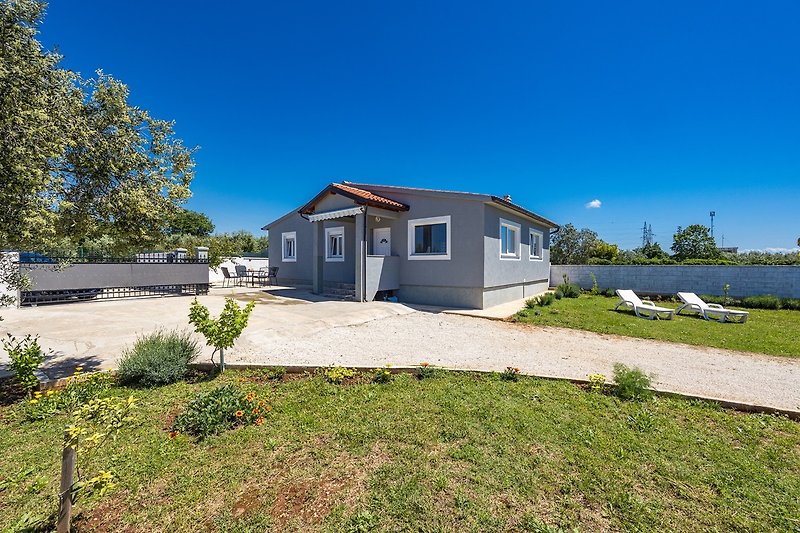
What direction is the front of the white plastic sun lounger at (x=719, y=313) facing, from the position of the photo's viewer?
facing the viewer and to the right of the viewer

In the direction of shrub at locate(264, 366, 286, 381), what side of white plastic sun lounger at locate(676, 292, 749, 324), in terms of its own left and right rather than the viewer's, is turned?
right

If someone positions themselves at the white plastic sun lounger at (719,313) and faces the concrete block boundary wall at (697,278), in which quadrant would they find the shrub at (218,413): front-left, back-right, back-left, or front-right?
back-left

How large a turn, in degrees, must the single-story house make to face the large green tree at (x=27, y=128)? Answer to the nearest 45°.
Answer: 0° — it already faces it

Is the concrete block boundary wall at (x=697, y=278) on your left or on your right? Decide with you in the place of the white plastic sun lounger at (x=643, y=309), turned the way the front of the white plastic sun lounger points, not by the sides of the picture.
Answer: on your left

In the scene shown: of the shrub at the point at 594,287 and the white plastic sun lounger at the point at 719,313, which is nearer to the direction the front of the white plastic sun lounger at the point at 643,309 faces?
the white plastic sun lounger

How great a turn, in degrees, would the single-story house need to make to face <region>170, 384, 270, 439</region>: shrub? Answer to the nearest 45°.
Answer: approximately 45° to its left

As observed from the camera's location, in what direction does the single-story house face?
facing the viewer and to the left of the viewer

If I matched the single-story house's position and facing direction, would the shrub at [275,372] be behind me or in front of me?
in front

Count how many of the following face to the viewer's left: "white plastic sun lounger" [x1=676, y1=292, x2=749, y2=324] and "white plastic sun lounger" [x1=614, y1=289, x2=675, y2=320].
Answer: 0

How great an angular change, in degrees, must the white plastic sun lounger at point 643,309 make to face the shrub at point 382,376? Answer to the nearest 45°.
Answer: approximately 45° to its right

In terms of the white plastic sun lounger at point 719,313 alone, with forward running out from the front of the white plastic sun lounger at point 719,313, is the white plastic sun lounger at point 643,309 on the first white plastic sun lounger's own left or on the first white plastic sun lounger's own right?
on the first white plastic sun lounger's own right

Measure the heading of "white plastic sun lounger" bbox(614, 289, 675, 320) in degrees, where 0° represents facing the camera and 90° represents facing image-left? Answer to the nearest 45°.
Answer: approximately 315°
